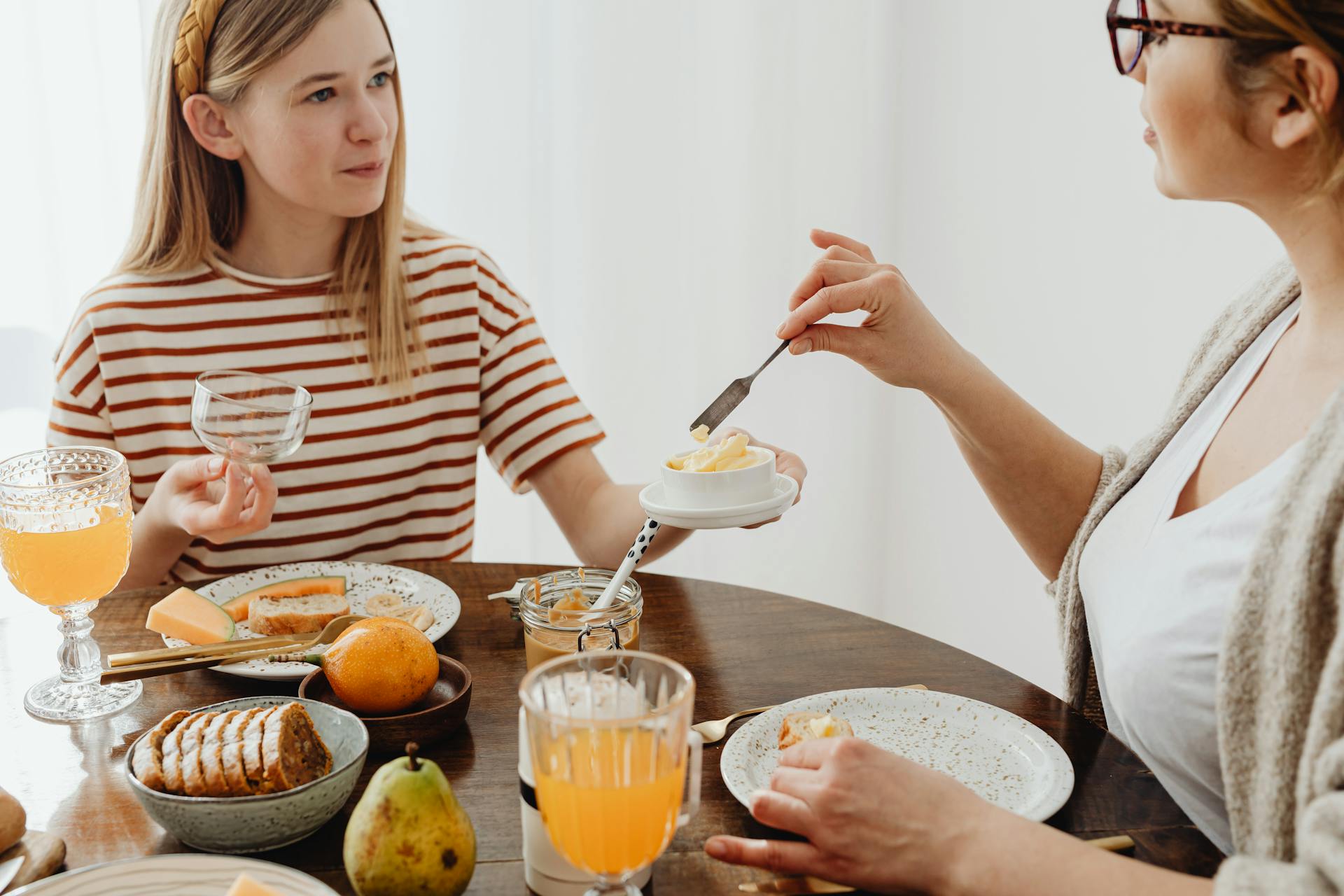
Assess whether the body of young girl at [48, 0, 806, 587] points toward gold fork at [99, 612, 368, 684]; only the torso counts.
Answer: yes

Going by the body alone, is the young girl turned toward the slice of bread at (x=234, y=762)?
yes

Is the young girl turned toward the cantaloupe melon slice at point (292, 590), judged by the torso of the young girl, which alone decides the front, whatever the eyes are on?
yes

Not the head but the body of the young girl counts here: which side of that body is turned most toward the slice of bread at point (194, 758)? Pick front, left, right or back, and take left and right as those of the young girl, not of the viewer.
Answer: front

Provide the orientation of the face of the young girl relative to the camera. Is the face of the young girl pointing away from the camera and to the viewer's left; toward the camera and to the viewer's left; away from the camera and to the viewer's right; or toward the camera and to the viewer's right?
toward the camera and to the viewer's right

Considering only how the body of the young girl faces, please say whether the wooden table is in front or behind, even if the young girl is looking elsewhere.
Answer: in front

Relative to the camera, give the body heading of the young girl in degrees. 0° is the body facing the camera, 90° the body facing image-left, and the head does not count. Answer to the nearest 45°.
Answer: approximately 0°

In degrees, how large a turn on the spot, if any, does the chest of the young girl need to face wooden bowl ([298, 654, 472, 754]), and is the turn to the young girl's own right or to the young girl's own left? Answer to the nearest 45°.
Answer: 0° — they already face it

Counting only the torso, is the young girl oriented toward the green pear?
yes

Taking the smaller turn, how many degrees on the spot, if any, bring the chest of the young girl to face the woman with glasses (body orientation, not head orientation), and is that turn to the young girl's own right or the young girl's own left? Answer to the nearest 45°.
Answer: approximately 45° to the young girl's own left

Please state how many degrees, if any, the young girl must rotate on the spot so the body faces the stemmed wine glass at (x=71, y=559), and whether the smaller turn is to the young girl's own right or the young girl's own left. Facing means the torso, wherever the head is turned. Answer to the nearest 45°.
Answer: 0° — they already face it

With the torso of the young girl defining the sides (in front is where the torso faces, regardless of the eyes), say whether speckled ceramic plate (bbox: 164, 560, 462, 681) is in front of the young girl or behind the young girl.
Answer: in front

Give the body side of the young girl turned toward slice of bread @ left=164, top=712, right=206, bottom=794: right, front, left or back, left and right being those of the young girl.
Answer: front
